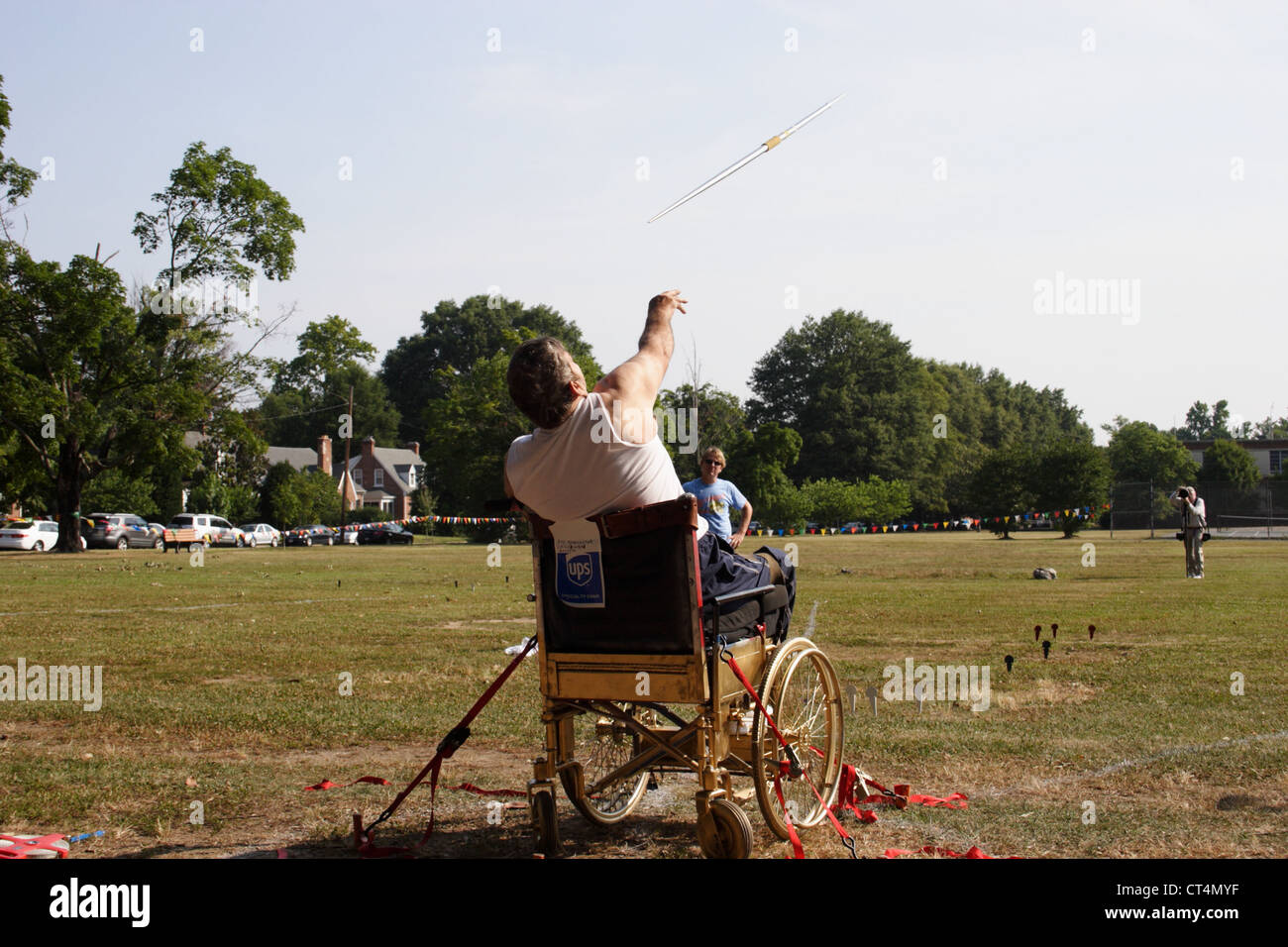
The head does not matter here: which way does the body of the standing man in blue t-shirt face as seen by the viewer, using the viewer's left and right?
facing the viewer

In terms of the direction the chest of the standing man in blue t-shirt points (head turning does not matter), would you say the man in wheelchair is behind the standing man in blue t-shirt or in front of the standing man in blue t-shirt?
in front

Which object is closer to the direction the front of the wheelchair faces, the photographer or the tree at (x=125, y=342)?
the photographer

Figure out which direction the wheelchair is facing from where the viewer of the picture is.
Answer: facing away from the viewer and to the right of the viewer

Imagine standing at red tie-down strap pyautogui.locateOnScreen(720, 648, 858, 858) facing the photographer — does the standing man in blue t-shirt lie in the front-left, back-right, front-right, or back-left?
front-left

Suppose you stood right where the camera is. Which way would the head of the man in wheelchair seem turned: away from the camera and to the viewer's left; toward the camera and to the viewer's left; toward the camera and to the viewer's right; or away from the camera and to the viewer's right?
away from the camera and to the viewer's right

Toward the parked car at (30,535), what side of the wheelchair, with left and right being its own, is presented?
left

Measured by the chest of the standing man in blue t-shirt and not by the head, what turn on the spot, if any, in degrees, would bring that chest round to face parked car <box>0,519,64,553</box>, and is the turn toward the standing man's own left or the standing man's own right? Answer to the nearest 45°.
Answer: approximately 135° to the standing man's own right

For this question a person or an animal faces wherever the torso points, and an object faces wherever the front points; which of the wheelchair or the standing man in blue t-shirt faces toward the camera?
the standing man in blue t-shirt

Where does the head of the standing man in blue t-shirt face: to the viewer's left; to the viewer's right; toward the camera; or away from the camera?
toward the camera

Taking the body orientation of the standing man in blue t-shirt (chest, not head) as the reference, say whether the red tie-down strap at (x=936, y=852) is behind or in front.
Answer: in front

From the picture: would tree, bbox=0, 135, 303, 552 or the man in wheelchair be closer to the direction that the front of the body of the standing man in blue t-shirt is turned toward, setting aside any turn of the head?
the man in wheelchair

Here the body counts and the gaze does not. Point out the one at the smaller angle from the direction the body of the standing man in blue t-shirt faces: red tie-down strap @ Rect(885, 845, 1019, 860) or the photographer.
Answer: the red tie-down strap

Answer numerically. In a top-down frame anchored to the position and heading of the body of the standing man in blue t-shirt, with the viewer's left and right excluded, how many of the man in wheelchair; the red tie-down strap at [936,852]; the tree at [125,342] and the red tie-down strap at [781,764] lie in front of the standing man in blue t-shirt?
3

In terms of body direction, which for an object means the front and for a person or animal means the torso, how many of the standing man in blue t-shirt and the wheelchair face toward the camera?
1

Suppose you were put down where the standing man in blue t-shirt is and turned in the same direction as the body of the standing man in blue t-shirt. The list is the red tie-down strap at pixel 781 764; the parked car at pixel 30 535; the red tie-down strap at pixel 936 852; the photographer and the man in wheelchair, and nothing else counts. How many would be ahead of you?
3

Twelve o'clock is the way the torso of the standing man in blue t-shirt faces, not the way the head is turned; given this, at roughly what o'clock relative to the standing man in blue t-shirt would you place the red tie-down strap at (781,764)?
The red tie-down strap is roughly at 12 o'clock from the standing man in blue t-shirt.
